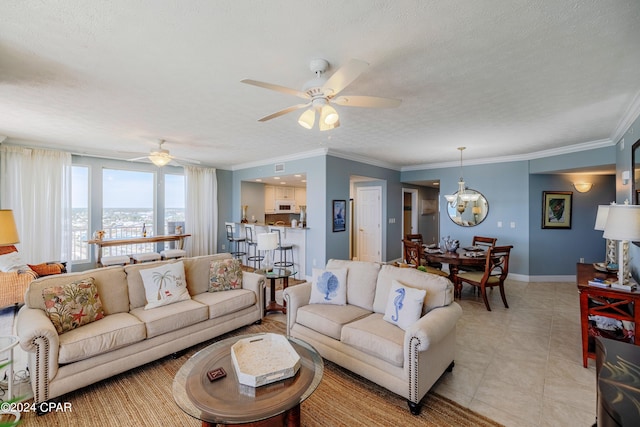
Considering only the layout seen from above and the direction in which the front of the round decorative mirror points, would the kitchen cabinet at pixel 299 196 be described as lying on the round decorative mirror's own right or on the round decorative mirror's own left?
on the round decorative mirror's own right

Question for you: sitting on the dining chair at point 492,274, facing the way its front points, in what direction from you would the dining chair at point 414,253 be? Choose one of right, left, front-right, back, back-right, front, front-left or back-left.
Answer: front-left

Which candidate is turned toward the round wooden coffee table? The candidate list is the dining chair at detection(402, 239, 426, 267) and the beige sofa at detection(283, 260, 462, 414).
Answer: the beige sofa

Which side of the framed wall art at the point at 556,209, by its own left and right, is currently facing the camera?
front

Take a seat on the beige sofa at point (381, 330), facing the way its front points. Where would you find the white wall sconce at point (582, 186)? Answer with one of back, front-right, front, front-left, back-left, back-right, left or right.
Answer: back

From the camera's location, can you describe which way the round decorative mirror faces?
facing the viewer

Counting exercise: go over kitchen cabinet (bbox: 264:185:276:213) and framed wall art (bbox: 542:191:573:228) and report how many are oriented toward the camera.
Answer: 2

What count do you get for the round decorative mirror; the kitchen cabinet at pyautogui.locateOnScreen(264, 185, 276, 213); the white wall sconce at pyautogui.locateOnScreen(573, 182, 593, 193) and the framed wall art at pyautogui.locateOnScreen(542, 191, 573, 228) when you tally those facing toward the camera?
4

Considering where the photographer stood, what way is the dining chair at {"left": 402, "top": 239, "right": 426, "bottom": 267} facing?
facing away from the viewer and to the right of the viewer

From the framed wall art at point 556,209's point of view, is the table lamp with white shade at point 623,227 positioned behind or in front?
in front

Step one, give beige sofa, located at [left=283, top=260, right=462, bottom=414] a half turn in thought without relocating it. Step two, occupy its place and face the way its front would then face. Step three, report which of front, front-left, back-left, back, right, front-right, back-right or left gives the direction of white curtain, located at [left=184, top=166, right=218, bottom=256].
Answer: left

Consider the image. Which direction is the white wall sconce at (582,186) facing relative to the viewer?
toward the camera

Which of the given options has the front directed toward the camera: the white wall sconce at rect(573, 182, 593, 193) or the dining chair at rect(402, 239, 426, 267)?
the white wall sconce

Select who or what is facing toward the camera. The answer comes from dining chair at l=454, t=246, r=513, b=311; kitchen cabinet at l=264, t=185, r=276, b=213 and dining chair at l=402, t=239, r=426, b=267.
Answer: the kitchen cabinet

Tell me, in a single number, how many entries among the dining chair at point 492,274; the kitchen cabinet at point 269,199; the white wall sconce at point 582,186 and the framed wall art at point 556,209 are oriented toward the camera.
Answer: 3

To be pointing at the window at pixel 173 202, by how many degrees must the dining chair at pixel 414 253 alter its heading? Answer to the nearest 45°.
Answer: approximately 135° to its left

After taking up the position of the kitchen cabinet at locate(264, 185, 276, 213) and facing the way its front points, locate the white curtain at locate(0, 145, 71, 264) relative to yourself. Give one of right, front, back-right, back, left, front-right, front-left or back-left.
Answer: front-right

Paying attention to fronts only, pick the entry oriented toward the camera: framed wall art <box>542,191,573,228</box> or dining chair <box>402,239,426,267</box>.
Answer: the framed wall art

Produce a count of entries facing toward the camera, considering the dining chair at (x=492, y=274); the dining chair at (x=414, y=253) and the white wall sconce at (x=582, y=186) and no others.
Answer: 1

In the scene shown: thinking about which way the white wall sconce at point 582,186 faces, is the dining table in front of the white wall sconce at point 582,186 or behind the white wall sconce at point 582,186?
in front

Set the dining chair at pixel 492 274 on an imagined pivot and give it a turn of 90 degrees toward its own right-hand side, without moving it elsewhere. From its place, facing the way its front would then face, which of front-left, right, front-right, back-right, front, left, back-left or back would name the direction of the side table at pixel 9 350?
back

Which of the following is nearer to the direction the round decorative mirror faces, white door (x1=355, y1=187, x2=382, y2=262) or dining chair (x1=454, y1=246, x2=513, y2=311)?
the dining chair
